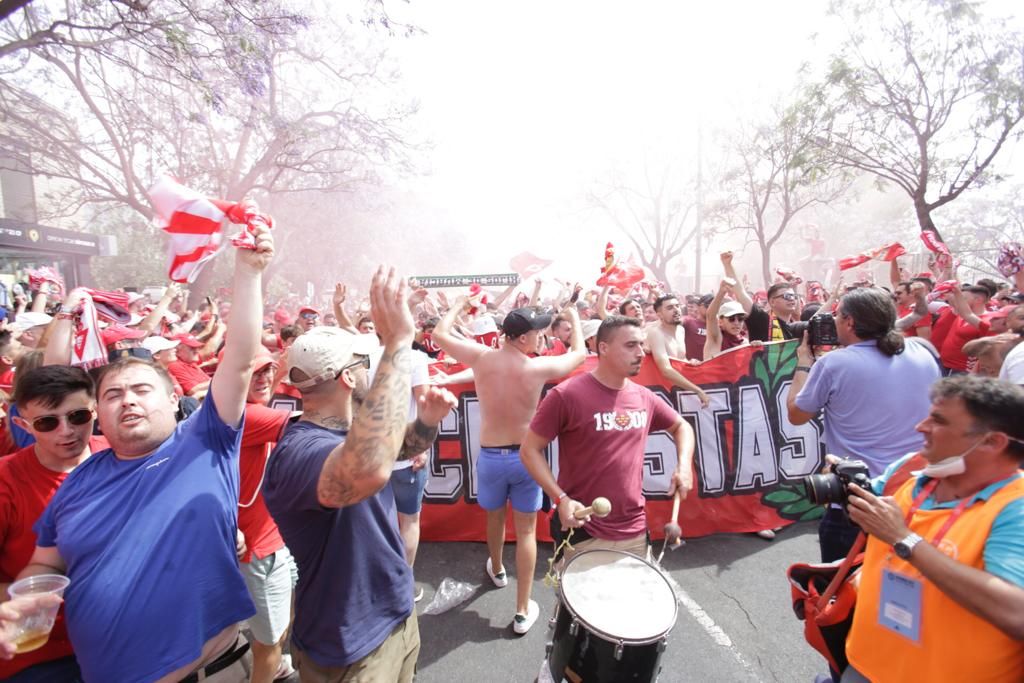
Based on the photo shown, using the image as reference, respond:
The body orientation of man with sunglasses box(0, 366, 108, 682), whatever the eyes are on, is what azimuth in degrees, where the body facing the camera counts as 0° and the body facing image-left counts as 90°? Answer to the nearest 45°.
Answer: approximately 315°

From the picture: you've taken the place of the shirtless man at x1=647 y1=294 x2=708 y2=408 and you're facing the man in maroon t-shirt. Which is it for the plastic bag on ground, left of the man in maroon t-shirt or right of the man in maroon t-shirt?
right

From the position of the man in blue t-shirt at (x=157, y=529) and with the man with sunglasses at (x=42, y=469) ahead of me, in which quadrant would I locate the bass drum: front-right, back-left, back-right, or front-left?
back-right

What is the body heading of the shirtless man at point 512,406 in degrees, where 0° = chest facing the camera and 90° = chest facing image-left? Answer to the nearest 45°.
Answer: approximately 180°

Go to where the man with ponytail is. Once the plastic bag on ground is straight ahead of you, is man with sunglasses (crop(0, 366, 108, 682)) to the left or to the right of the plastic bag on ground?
left

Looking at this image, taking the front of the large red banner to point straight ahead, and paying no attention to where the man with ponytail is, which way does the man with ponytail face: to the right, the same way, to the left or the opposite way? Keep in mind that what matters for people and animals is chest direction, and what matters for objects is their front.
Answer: the opposite way
